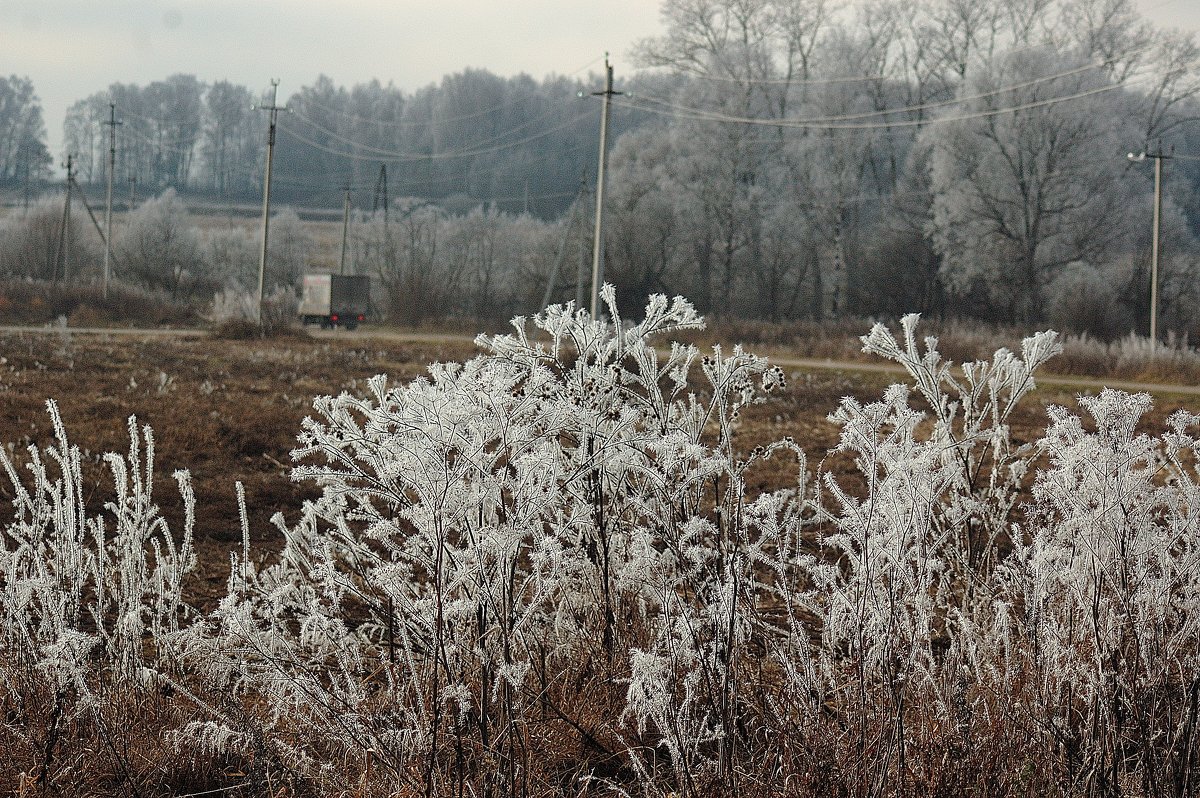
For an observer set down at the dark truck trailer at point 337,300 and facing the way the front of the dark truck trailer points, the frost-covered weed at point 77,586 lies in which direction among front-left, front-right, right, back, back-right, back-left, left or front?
back-left

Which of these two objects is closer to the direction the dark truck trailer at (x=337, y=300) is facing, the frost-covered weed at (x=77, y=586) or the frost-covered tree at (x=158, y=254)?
the frost-covered tree

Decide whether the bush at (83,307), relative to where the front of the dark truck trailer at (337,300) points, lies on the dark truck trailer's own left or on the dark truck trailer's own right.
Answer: on the dark truck trailer's own left

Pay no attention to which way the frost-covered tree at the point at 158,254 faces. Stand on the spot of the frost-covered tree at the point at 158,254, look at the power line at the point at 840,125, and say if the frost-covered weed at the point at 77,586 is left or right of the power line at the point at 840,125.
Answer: right
